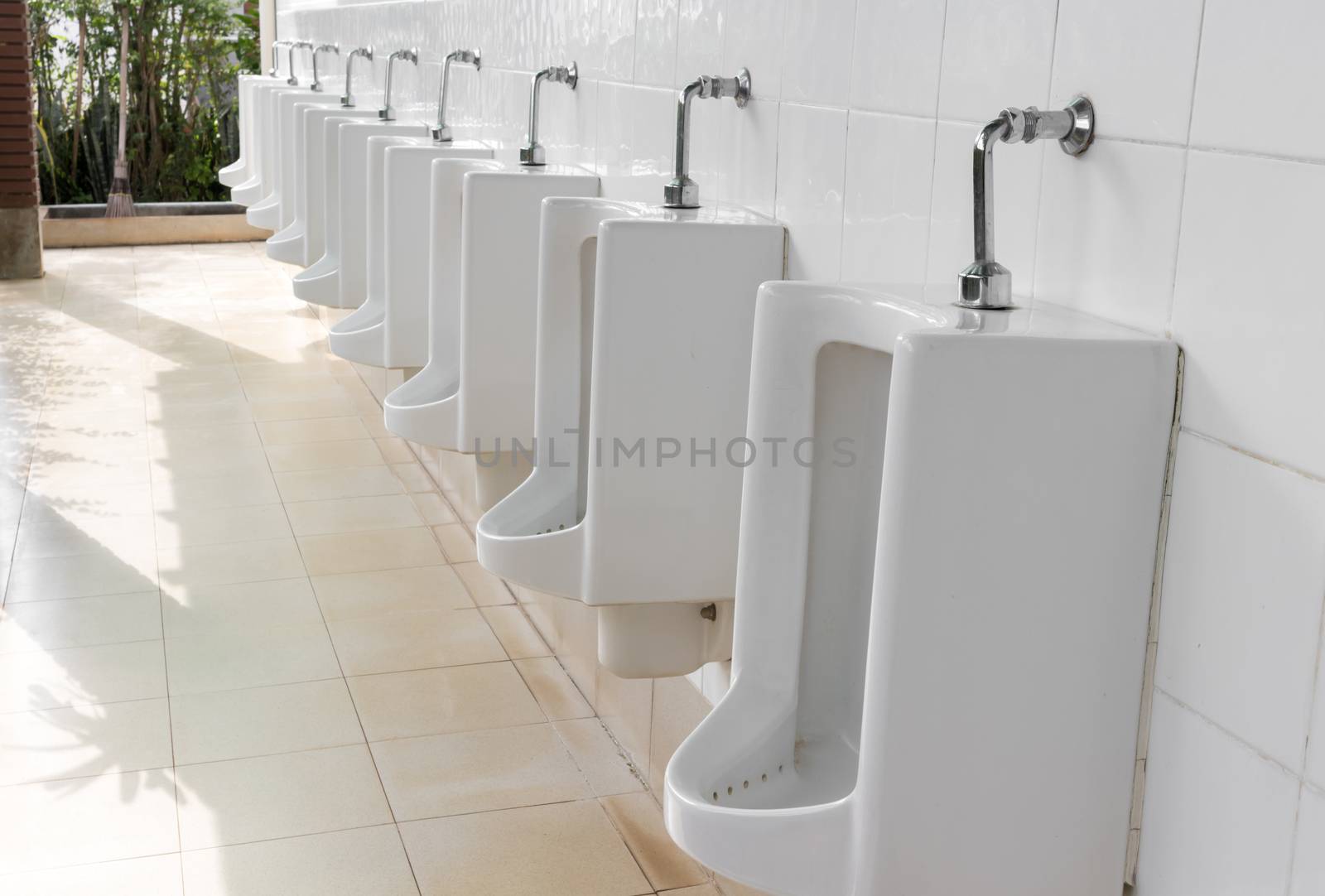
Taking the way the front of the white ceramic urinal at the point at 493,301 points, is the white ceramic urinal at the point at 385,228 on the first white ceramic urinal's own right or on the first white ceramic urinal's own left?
on the first white ceramic urinal's own right

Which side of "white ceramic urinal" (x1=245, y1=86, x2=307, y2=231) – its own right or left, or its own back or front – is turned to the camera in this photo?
left

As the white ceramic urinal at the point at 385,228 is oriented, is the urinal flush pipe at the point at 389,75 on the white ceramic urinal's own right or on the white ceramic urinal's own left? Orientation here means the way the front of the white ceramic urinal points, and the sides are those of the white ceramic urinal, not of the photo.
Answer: on the white ceramic urinal's own right

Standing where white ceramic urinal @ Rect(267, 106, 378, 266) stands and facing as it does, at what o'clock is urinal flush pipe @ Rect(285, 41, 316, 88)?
The urinal flush pipe is roughly at 3 o'clock from the white ceramic urinal.

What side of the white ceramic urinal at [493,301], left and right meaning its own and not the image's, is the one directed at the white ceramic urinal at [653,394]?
left

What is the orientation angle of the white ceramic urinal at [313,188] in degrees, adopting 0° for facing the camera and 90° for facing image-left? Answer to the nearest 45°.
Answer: approximately 90°

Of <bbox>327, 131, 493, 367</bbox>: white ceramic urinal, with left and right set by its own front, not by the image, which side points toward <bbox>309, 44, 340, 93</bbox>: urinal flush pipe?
right

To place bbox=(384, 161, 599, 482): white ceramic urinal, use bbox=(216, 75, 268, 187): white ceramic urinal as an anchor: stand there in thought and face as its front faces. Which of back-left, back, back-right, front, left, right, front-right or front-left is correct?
left

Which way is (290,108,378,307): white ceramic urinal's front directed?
to the viewer's left

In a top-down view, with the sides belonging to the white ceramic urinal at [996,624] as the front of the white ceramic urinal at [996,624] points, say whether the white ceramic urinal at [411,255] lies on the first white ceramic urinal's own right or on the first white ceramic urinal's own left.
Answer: on the first white ceramic urinal's own right

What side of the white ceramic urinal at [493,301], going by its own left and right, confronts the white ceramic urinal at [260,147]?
right

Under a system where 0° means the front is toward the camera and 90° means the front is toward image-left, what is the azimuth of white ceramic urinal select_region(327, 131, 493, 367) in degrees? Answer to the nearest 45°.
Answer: approximately 90°

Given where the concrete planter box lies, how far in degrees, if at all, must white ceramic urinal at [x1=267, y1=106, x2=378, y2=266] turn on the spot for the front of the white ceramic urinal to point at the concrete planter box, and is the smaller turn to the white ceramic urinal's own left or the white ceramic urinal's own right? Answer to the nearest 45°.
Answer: approximately 90° to the white ceramic urinal's own right
